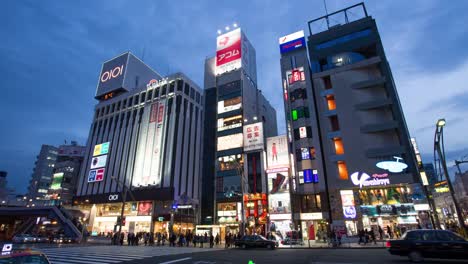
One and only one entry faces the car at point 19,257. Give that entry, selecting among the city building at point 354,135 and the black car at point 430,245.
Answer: the city building

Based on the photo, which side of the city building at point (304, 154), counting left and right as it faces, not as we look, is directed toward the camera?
front

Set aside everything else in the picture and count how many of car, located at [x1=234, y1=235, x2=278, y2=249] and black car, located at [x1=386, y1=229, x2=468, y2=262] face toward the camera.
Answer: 0

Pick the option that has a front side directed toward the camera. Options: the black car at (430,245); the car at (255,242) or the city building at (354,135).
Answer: the city building

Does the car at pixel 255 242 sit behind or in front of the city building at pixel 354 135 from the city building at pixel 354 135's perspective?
in front

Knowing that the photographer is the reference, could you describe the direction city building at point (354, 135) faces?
facing the viewer

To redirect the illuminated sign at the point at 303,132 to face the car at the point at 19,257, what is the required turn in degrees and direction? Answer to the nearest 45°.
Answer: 0° — it already faces it

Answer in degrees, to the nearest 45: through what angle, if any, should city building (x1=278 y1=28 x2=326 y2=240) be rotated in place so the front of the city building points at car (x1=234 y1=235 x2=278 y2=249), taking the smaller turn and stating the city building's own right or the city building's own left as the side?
0° — it already faces it

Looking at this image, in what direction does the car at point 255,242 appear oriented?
to the viewer's right

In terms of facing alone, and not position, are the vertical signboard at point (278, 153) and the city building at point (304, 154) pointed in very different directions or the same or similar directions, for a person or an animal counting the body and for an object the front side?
same or similar directions

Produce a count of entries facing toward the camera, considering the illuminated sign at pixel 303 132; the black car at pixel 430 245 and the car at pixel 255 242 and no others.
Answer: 1

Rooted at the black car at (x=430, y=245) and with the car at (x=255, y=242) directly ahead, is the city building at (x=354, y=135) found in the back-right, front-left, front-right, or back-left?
front-right

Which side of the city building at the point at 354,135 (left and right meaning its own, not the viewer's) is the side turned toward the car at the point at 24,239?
right
